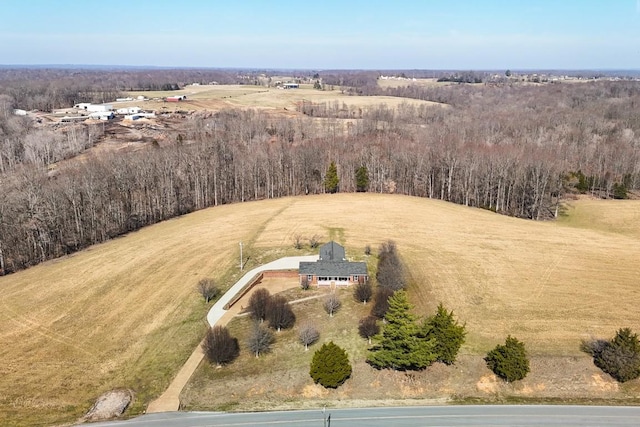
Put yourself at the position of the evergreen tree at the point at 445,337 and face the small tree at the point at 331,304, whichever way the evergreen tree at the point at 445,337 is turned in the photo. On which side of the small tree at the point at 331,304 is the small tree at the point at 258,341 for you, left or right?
left

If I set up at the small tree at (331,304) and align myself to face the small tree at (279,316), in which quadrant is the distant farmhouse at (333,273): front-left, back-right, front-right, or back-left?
back-right

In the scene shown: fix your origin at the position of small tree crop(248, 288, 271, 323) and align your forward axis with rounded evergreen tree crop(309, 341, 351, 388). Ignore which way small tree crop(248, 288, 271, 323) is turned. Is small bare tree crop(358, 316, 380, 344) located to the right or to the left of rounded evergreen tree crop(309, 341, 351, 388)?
left

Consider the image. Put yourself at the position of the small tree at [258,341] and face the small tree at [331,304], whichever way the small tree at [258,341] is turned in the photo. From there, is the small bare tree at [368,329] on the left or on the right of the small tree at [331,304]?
right

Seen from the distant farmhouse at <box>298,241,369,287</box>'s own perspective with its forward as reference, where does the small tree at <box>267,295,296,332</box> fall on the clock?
The small tree is roughly at 1 o'clock from the distant farmhouse.

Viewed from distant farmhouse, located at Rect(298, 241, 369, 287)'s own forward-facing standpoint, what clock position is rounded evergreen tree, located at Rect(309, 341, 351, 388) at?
The rounded evergreen tree is roughly at 12 o'clock from the distant farmhouse.

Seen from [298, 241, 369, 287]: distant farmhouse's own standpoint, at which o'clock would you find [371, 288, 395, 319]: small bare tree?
The small bare tree is roughly at 11 o'clock from the distant farmhouse.

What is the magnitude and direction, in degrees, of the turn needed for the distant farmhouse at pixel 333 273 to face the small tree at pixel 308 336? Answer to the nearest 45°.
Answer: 0° — it already faces it

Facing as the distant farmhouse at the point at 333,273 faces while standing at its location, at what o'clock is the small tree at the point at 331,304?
The small tree is roughly at 12 o'clock from the distant farmhouse.

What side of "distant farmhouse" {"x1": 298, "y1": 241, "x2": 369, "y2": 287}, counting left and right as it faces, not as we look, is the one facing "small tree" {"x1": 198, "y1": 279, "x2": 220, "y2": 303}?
right

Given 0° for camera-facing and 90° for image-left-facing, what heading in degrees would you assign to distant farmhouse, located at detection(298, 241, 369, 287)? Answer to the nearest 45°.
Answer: approximately 0°

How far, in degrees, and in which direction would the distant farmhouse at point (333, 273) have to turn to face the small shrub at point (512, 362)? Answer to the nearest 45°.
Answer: approximately 45° to its left

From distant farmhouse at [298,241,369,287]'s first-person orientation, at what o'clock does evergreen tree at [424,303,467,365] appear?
The evergreen tree is roughly at 11 o'clock from the distant farmhouse.

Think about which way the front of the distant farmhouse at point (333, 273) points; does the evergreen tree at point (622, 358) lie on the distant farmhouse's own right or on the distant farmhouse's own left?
on the distant farmhouse's own left
